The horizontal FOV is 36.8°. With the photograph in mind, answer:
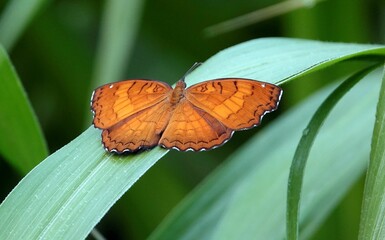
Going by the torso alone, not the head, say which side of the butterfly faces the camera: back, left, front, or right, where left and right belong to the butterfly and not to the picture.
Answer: back

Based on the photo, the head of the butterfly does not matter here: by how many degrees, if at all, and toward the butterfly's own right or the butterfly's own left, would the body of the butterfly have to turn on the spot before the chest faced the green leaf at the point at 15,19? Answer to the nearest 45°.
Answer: approximately 45° to the butterfly's own left
